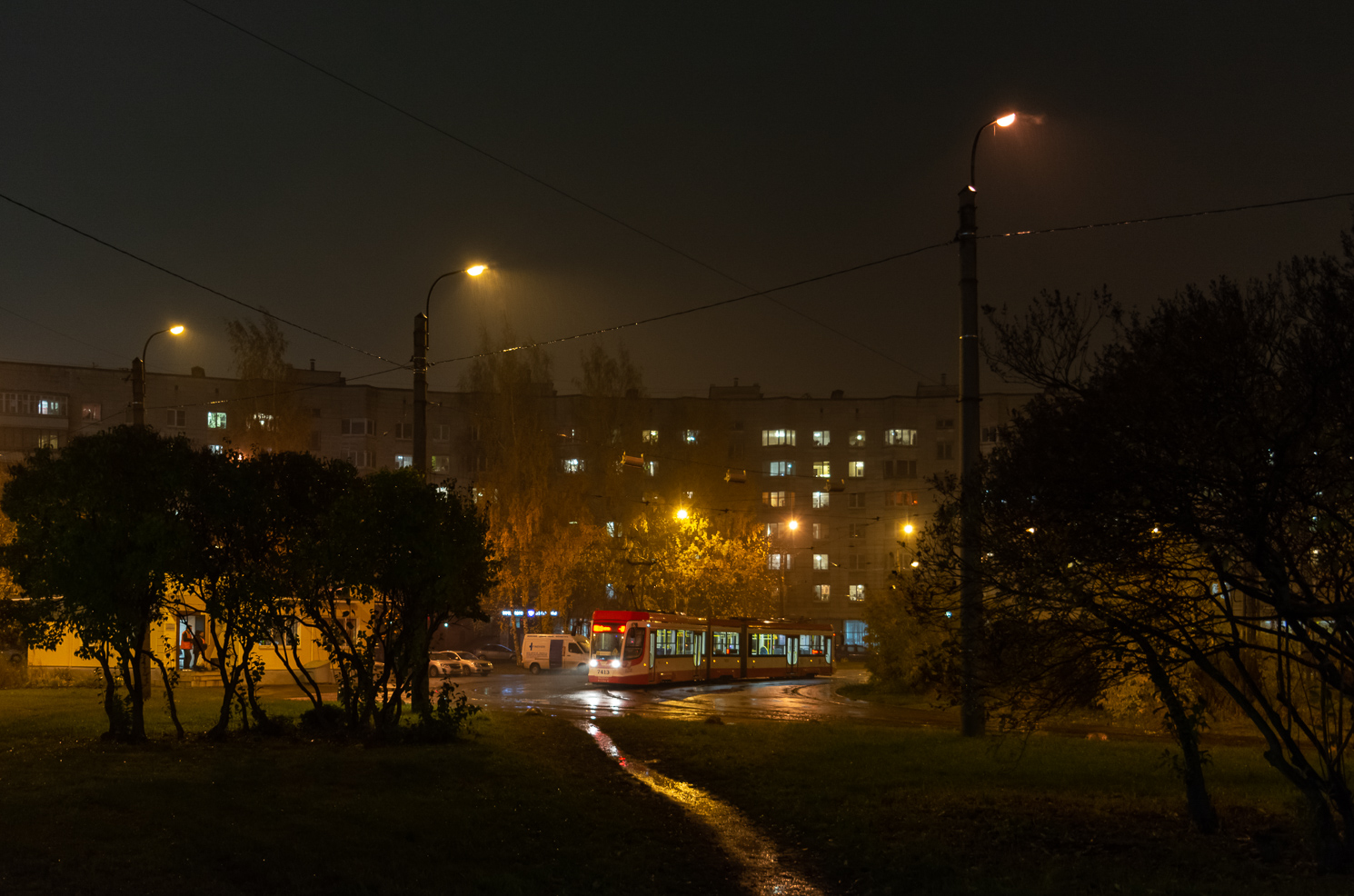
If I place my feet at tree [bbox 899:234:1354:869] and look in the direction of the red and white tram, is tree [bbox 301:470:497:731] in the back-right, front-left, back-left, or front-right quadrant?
front-left

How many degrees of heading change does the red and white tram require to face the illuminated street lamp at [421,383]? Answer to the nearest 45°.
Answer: approximately 45° to its left

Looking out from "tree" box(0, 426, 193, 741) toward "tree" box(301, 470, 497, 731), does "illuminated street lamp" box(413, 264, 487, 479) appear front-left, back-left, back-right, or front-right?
front-left

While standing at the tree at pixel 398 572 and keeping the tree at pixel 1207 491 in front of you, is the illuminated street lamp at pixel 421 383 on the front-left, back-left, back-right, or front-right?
back-left

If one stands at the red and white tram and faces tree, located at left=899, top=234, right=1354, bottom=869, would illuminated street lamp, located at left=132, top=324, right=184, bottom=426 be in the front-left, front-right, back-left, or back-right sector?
front-right

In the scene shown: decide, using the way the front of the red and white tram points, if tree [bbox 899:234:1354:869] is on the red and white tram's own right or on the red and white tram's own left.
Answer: on the red and white tram's own left

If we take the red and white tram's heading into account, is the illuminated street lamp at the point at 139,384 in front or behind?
in front

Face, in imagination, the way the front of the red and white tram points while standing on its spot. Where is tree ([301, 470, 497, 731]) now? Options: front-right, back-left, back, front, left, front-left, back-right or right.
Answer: front-left
